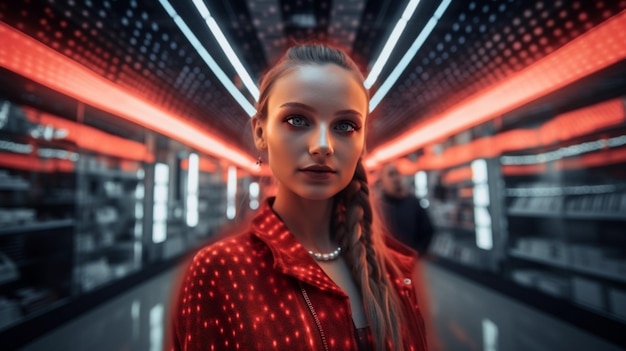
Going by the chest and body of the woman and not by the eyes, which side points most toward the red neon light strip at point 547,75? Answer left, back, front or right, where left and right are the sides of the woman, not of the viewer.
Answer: left

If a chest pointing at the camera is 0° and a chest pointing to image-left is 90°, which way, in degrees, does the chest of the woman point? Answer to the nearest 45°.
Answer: approximately 315°

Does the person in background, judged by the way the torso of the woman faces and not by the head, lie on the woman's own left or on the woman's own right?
on the woman's own left

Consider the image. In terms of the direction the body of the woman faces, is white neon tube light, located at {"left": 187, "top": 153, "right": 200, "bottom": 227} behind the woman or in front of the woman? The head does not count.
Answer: behind

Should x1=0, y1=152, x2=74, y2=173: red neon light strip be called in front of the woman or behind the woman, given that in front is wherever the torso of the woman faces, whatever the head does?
behind

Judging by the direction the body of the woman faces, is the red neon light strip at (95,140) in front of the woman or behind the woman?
behind
